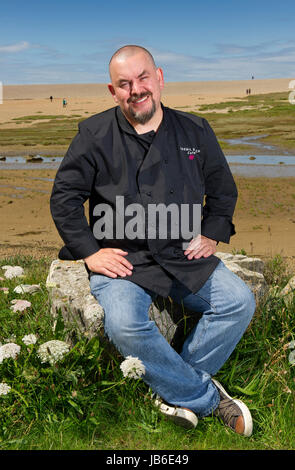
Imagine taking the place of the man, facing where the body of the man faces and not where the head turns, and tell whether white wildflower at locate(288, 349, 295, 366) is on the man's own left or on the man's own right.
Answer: on the man's own left

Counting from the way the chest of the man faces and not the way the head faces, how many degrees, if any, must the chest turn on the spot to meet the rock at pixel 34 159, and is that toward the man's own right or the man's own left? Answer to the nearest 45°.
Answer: approximately 180°

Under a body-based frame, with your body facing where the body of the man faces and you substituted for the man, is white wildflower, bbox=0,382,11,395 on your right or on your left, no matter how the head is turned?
on your right

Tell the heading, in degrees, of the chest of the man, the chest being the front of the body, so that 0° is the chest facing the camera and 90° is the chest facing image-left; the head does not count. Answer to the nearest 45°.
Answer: approximately 0°
